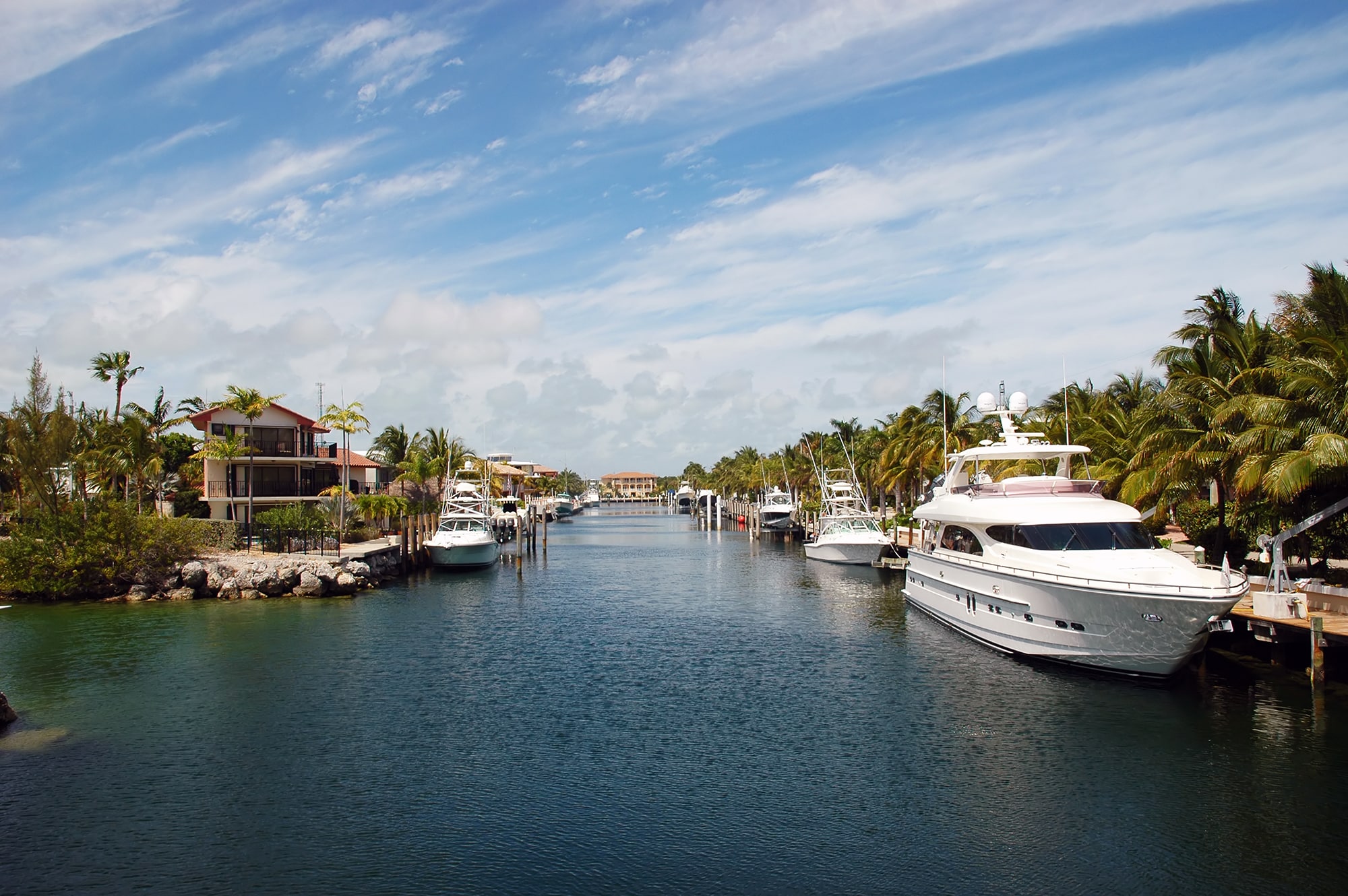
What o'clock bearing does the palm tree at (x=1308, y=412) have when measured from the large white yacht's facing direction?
The palm tree is roughly at 10 o'clock from the large white yacht.

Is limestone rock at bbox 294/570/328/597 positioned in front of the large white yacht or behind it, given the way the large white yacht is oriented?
behind

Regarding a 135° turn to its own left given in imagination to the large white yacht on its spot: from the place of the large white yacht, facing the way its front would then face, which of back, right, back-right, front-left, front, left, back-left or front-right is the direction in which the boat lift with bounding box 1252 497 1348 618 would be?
right

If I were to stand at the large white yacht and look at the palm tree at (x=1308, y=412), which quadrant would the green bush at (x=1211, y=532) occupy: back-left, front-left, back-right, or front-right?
front-left

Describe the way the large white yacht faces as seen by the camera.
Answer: facing the viewer and to the right of the viewer

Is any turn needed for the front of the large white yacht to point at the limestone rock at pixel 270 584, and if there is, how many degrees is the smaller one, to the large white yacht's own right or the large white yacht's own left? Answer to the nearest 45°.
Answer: approximately 135° to the large white yacht's own right

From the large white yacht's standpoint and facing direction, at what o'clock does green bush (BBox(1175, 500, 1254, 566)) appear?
The green bush is roughly at 8 o'clock from the large white yacht.

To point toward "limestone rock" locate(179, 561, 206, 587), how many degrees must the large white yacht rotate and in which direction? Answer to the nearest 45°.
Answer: approximately 135° to its right

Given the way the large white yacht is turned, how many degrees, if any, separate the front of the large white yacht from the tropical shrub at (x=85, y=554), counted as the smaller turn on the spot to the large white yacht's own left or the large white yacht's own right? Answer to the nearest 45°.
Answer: approximately 135° to the large white yacht's own right
